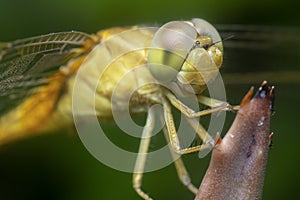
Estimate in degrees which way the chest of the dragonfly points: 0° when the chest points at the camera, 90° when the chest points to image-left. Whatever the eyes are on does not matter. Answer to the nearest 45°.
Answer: approximately 315°
